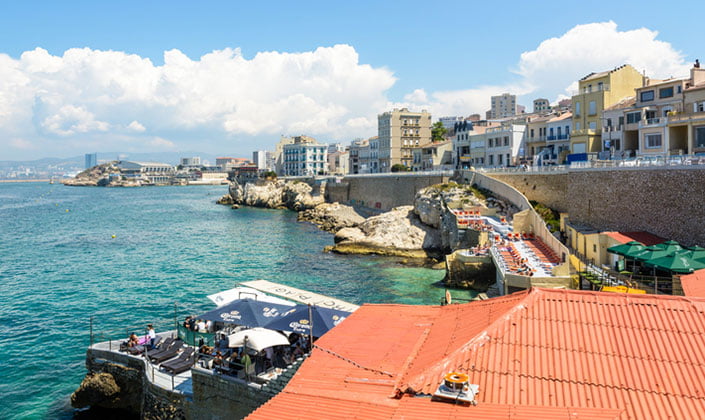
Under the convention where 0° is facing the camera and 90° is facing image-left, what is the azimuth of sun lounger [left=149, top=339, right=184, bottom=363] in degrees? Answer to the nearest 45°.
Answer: approximately 45°

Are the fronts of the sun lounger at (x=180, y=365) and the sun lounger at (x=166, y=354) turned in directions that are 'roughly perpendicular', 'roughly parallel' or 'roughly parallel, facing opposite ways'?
roughly parallel

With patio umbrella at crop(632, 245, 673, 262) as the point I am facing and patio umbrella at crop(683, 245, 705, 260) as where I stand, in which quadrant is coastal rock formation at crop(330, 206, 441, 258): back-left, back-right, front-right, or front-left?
front-right

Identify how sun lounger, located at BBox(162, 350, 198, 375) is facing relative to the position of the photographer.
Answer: facing the viewer and to the left of the viewer
